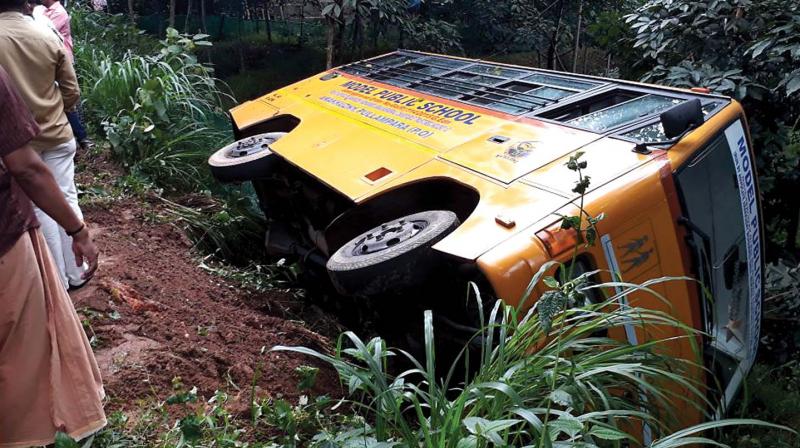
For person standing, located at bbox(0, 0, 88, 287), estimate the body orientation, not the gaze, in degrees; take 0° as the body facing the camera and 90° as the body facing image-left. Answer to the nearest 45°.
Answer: approximately 180°

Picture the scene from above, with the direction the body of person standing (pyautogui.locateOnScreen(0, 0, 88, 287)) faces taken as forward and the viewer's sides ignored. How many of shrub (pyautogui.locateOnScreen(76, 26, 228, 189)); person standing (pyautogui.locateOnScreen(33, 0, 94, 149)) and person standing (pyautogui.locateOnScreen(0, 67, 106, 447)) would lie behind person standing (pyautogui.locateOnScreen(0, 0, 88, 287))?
1

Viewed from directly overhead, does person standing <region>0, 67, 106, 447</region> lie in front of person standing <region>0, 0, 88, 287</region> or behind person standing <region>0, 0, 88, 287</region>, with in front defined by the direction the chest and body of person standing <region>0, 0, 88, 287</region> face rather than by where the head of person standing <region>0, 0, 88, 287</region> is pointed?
behind

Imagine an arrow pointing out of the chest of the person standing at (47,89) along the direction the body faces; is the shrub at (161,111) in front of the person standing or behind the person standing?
in front

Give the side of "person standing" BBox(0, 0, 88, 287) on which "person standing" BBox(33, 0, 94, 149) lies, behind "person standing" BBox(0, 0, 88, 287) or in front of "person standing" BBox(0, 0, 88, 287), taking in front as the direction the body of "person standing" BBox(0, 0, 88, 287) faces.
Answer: in front
